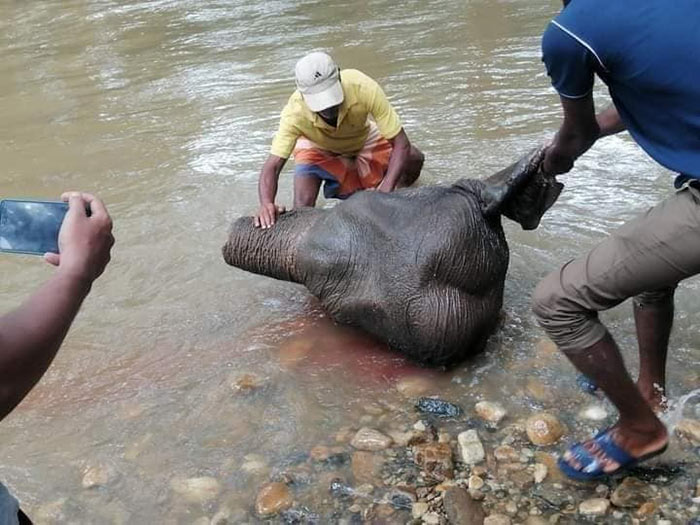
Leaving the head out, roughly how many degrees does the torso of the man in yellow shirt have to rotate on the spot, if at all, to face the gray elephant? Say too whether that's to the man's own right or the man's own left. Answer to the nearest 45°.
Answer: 0° — they already face it

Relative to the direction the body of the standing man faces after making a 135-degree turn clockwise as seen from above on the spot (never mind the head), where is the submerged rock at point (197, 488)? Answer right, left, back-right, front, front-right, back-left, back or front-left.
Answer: back-left

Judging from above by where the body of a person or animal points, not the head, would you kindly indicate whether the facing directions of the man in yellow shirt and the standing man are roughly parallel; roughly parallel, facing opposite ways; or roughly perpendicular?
roughly perpendicular

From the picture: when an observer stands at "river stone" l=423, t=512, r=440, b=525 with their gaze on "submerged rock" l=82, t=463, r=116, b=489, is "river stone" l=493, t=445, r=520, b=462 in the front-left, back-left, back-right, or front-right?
back-right

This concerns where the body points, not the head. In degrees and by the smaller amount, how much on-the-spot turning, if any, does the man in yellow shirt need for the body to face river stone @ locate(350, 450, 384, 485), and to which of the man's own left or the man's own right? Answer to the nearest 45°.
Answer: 0° — they already face it

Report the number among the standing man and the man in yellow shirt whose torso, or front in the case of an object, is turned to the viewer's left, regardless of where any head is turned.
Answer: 1

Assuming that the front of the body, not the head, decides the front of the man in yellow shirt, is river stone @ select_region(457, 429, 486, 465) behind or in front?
in front

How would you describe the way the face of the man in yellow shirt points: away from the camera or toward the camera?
toward the camera

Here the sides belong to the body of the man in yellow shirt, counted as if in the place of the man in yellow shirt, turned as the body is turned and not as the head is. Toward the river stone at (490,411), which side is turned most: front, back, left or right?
front

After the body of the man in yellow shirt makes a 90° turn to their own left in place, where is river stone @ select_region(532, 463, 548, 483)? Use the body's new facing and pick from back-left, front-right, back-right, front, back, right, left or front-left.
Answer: right

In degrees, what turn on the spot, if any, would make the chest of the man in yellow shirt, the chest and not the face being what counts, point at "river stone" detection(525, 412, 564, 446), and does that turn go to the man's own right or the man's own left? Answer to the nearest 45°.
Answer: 0° — they already face it

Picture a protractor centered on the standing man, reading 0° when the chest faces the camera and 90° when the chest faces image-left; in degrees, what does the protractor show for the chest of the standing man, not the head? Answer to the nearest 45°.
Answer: approximately 90°

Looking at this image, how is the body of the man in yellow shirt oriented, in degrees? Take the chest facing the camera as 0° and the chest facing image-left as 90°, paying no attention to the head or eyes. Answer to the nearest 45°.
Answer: approximately 0°

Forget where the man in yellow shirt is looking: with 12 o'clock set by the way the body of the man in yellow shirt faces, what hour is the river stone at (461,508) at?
The river stone is roughly at 12 o'clock from the man in yellow shirt.

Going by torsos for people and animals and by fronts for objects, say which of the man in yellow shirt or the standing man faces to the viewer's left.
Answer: the standing man

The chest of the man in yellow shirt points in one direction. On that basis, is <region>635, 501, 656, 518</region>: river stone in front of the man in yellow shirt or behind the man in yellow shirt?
in front
